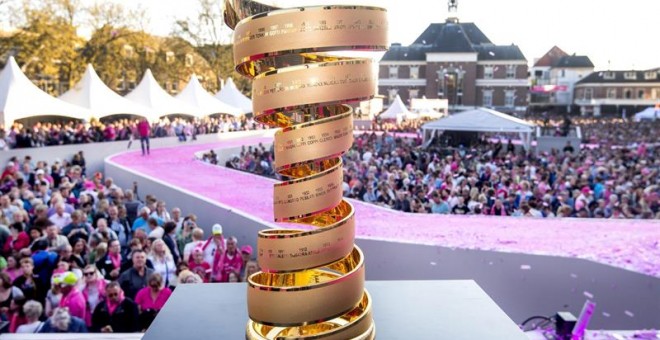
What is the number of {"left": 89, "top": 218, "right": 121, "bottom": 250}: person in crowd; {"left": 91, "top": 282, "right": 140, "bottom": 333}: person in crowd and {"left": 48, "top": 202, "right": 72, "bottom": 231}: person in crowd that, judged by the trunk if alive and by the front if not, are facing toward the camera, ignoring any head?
3

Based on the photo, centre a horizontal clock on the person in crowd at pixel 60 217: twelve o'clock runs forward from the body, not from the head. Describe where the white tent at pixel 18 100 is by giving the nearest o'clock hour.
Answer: The white tent is roughly at 6 o'clock from the person in crowd.

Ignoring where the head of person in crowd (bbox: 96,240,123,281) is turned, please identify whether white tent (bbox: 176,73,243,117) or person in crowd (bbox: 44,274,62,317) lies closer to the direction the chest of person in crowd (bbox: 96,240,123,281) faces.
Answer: the person in crowd

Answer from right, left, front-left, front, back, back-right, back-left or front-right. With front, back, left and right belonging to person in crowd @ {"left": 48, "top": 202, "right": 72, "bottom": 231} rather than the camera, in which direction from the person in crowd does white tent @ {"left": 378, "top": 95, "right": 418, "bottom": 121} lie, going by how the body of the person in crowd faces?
back-left

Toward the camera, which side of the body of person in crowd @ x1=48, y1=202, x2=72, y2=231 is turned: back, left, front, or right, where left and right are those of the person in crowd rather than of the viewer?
front

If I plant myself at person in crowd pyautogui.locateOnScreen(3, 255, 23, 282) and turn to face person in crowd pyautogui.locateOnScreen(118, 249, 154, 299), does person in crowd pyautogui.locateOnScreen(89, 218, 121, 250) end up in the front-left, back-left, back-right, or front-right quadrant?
front-left

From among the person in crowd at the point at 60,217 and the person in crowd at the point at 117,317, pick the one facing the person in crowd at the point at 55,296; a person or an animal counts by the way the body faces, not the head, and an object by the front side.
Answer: the person in crowd at the point at 60,217

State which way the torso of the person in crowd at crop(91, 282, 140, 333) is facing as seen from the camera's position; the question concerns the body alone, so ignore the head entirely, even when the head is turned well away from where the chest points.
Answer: toward the camera

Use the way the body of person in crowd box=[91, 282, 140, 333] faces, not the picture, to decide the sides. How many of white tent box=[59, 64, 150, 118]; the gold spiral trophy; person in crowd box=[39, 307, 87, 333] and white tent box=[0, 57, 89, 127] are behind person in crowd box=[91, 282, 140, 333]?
2

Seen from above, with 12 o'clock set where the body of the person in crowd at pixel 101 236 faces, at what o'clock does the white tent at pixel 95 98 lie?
The white tent is roughly at 6 o'clock from the person in crowd.

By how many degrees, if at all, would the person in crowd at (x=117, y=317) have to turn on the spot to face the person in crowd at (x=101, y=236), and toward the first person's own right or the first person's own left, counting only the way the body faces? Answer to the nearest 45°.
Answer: approximately 180°

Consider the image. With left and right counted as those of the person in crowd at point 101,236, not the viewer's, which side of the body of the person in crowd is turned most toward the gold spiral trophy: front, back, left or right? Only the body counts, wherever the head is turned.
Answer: front

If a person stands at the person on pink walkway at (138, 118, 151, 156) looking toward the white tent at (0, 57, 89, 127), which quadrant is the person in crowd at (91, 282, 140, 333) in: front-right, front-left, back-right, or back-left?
back-left

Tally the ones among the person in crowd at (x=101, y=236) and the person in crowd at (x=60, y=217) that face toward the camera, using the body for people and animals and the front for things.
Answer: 2

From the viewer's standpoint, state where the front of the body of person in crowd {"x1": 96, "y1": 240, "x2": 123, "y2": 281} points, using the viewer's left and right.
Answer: facing the viewer and to the right of the viewer
